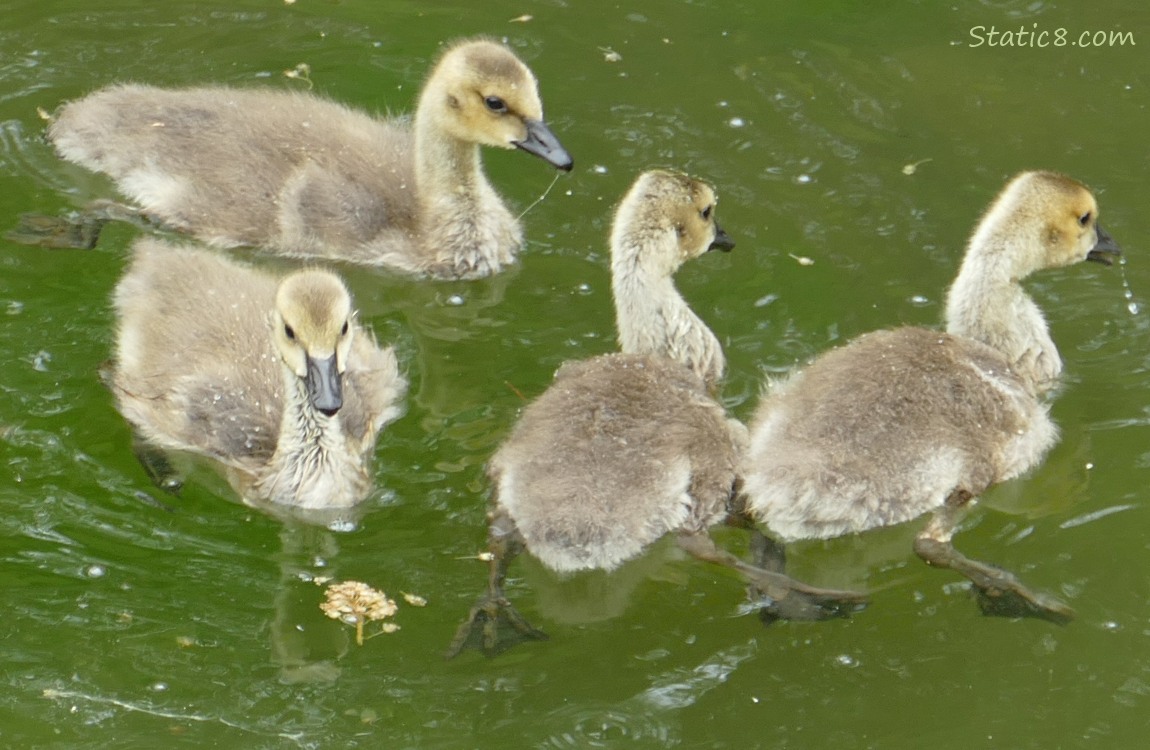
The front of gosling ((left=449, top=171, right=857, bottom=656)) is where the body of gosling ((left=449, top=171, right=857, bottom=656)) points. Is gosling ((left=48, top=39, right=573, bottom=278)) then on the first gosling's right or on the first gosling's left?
on the first gosling's left

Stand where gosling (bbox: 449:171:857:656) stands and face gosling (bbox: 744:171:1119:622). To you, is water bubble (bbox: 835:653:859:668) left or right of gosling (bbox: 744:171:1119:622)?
right

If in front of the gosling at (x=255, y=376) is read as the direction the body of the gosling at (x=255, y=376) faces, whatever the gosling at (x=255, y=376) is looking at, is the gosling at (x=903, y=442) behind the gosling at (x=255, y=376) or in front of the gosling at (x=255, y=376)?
in front

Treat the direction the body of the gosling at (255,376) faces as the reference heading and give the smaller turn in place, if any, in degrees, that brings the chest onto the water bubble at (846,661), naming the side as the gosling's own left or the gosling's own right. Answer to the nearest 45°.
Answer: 0° — it already faces it

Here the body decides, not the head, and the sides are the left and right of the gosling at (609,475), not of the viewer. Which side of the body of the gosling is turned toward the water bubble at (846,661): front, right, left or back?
right

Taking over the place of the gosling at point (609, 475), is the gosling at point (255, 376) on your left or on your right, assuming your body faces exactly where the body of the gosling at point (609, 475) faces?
on your left

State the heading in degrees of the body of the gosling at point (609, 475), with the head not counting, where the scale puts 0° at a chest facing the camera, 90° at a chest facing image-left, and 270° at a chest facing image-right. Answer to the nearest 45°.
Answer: approximately 225°

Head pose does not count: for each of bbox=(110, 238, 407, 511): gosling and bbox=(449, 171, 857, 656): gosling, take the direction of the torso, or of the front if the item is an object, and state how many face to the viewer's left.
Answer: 0
